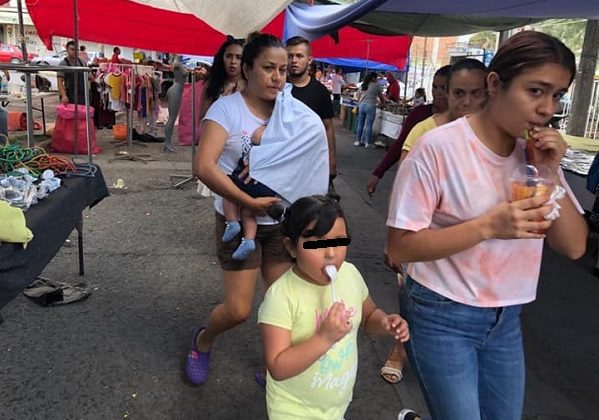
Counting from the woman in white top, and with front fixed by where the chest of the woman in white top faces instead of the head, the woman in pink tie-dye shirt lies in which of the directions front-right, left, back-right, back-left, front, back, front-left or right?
front

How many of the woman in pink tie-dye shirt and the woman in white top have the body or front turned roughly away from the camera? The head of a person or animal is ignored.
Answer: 0

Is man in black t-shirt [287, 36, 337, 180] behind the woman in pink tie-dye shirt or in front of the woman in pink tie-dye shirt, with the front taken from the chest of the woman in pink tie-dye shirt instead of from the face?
behind

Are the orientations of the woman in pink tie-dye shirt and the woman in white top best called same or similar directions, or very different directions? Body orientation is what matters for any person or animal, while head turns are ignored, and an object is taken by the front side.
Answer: same or similar directions

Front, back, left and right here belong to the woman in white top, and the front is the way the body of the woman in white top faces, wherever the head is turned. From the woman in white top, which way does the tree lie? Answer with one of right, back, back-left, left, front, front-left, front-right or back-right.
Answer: left

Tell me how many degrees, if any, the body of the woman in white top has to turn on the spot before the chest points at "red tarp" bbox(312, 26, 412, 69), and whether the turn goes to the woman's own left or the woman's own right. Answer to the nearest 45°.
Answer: approximately 135° to the woman's own left

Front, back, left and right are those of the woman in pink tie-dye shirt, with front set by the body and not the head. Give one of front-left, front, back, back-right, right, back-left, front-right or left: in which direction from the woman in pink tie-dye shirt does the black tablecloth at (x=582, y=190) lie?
back-left

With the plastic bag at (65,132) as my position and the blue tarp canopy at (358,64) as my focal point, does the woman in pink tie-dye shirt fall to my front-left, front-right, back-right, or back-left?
back-right

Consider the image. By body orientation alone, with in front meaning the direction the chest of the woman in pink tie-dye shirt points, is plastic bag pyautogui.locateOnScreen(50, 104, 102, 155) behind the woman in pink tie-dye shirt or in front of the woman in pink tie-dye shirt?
behind

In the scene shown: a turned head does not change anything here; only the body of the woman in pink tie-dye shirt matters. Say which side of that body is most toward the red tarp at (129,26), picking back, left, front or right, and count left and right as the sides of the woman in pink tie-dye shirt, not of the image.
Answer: back

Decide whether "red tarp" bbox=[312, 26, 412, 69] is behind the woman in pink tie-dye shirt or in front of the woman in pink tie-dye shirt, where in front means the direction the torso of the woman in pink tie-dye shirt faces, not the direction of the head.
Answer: behind

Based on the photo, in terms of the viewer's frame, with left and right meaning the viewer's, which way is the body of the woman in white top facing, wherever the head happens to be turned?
facing the viewer and to the right of the viewer
